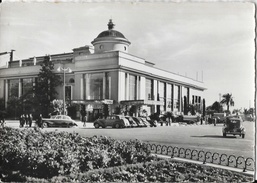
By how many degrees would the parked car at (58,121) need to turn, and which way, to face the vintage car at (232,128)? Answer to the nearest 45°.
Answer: approximately 180°

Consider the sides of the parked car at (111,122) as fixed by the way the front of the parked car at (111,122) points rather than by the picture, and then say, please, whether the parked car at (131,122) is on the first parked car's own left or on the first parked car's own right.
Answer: on the first parked car's own right

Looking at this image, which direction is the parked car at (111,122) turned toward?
to the viewer's left

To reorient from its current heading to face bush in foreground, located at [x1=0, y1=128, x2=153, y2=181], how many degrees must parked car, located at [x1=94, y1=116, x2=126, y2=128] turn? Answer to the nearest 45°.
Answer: approximately 90° to its left

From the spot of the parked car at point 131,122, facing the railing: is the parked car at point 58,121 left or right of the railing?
right

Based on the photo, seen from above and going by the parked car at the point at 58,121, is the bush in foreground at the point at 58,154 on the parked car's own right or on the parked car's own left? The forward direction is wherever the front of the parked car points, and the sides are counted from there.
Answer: on the parked car's own left

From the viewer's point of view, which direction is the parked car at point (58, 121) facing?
to the viewer's left

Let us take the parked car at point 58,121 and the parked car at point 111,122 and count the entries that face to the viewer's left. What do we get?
2

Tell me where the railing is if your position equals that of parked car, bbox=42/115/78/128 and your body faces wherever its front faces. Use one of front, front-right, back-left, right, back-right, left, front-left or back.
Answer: back-left

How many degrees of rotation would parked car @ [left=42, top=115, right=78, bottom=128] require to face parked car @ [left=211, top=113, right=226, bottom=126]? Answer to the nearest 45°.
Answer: approximately 180°
